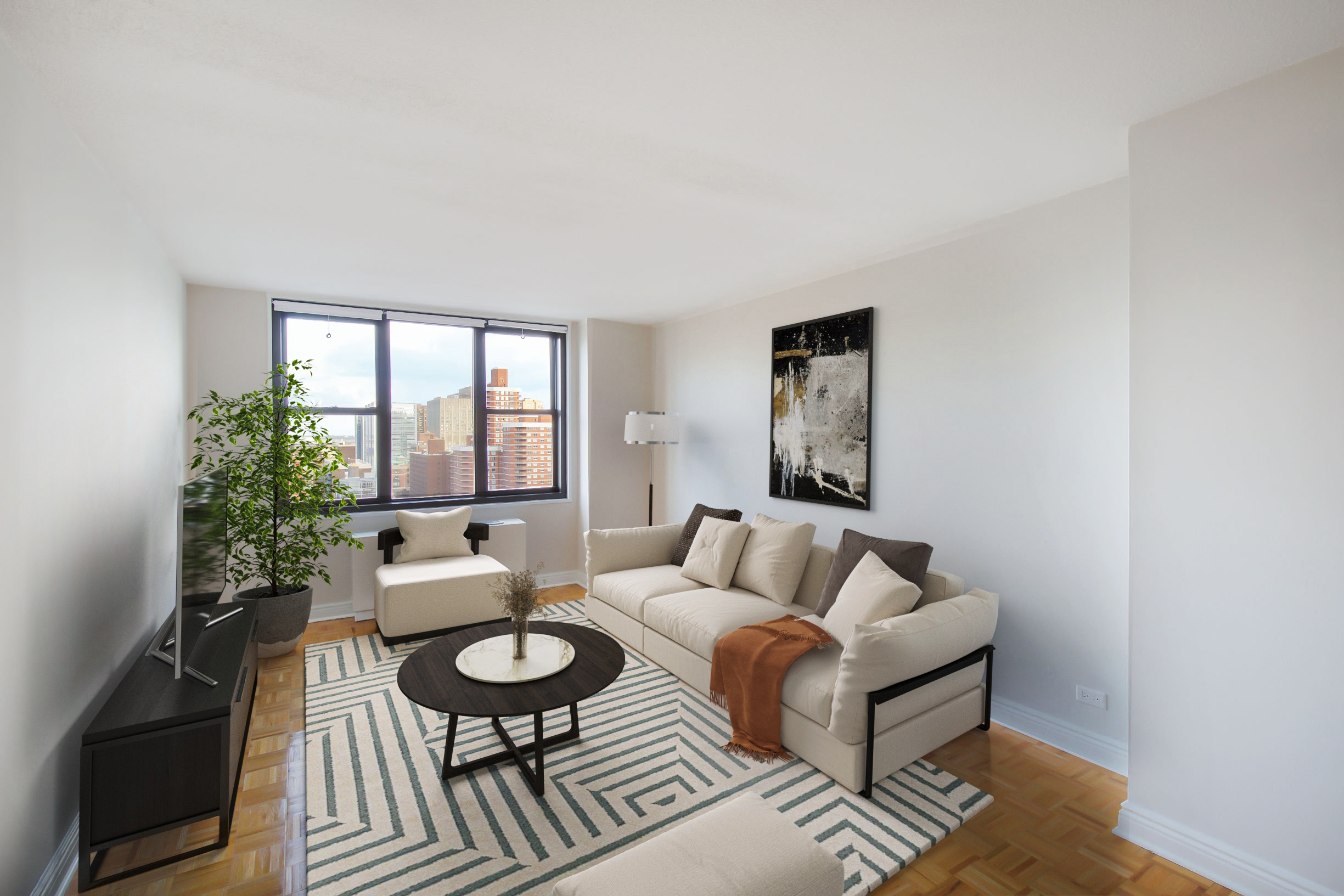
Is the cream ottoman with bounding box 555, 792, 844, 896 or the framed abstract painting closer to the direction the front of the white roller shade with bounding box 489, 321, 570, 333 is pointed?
the cream ottoman

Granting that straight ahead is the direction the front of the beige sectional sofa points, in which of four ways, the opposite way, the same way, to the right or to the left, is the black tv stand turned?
the opposite way

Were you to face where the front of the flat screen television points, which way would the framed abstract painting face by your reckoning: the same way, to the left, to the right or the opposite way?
the opposite way

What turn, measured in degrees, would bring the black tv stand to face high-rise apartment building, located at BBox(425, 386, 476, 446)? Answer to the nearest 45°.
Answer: approximately 45° to its left

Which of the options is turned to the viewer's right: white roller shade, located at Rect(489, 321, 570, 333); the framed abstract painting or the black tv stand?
the black tv stand

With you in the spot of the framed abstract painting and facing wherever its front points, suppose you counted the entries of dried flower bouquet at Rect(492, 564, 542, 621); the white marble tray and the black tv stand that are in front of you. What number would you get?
3

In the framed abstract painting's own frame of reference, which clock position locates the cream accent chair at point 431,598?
The cream accent chair is roughly at 1 o'clock from the framed abstract painting.

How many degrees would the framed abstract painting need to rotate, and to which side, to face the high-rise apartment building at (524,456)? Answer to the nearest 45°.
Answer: approximately 45° to its right

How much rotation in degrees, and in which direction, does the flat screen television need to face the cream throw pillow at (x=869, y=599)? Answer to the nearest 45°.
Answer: approximately 45° to its right

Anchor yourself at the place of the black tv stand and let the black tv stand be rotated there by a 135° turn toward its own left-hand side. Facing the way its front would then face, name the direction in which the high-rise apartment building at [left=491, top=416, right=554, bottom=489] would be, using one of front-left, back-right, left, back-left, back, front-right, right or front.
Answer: right

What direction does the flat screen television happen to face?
to the viewer's right

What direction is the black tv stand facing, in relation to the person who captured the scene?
facing to the right of the viewer

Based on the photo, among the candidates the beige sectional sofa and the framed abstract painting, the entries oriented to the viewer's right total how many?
0

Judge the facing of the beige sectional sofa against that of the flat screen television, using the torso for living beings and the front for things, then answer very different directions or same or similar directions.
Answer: very different directions

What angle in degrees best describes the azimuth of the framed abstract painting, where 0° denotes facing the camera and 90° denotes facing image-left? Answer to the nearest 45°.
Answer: approximately 45°
